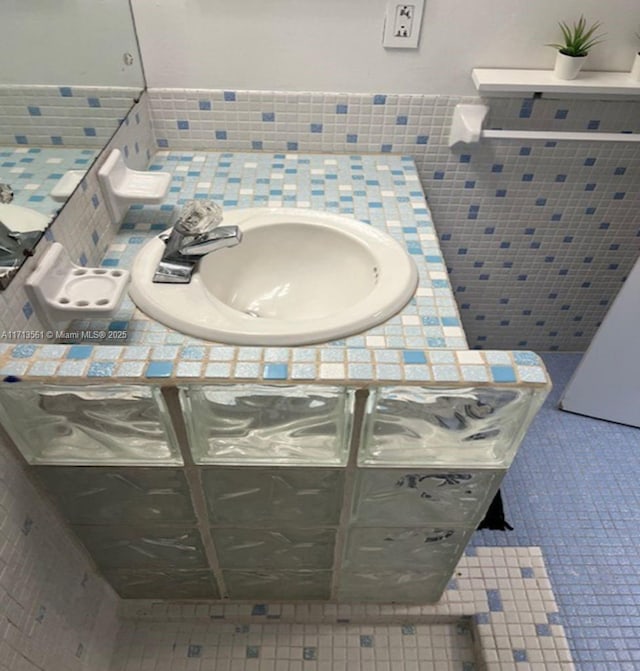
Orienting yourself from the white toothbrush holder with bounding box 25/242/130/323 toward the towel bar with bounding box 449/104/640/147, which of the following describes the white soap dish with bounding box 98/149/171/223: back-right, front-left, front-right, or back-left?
front-left

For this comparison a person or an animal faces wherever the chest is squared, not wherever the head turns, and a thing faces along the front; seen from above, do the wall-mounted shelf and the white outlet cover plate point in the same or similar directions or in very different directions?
same or similar directions

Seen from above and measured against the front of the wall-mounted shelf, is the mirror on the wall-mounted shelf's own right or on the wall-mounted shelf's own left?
on the wall-mounted shelf's own right

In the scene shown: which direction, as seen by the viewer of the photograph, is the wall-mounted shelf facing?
facing the viewer

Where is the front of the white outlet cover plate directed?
toward the camera

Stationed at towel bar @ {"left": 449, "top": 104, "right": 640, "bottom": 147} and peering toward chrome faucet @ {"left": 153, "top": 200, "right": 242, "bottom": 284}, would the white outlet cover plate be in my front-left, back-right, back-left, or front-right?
front-right

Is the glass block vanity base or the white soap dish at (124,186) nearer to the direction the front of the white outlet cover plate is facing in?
the glass block vanity base

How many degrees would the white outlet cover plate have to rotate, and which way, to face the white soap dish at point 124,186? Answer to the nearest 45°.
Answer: approximately 45° to its right

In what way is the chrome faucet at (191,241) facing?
to the viewer's right
